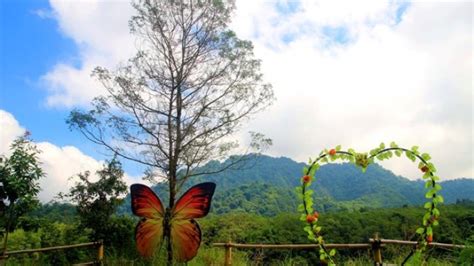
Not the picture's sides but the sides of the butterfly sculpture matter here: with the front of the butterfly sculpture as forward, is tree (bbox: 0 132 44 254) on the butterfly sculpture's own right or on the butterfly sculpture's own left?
on the butterfly sculpture's own right

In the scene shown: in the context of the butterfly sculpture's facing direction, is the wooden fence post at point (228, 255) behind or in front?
behind

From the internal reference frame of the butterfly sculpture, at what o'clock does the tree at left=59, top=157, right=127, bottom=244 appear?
The tree is roughly at 5 o'clock from the butterfly sculpture.

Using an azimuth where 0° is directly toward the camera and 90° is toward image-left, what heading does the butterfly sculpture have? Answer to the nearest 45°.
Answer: approximately 0°
